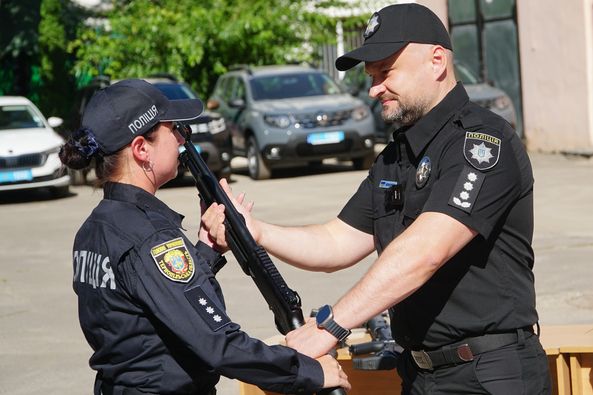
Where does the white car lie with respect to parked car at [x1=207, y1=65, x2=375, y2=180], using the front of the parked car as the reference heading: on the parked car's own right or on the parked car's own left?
on the parked car's own right

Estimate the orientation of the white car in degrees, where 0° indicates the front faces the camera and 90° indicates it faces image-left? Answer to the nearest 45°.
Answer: approximately 0°

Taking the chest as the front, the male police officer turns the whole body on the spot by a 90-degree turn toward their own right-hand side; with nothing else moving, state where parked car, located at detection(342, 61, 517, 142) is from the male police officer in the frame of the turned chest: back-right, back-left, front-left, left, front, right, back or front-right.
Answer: front-right

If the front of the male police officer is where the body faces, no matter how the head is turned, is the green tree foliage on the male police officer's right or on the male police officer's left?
on the male police officer's right

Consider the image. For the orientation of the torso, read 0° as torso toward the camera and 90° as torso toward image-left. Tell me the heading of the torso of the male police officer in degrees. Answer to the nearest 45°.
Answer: approximately 45°

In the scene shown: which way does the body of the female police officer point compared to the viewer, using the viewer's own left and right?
facing away from the viewer and to the right of the viewer

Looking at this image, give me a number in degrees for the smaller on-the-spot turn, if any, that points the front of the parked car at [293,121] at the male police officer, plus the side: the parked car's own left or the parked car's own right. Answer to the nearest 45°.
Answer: approximately 45° to the parked car's own right

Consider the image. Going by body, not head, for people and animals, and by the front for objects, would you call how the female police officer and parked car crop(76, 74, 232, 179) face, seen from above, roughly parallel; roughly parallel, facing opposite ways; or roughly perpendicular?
roughly perpendicular

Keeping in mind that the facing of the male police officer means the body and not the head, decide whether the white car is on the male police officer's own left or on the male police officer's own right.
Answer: on the male police officer's own right

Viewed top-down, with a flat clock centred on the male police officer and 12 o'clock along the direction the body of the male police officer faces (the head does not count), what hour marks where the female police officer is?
The female police officer is roughly at 1 o'clock from the male police officer.

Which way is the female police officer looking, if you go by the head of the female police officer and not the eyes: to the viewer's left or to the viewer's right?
to the viewer's right
